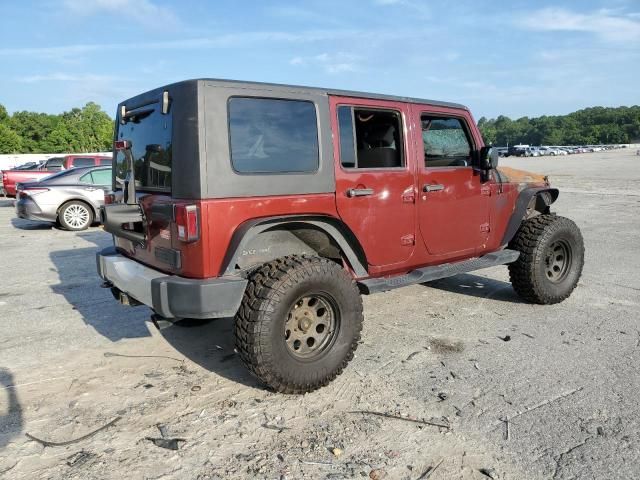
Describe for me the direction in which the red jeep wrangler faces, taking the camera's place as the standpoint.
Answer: facing away from the viewer and to the right of the viewer

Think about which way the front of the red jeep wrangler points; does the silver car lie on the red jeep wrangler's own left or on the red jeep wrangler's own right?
on the red jeep wrangler's own left

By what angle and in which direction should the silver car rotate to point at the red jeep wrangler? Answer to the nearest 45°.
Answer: approximately 90° to its right

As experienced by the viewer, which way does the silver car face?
facing to the right of the viewer
